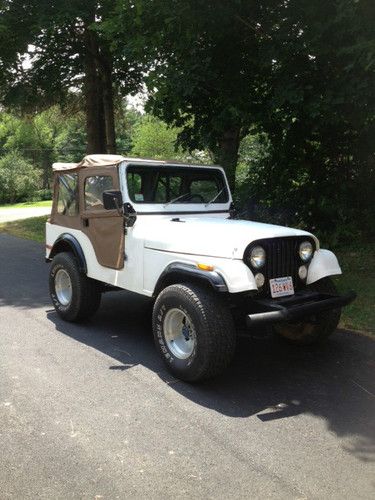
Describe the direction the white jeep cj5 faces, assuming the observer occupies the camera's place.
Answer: facing the viewer and to the right of the viewer

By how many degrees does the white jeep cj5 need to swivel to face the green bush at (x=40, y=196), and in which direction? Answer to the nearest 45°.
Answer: approximately 135° to its left

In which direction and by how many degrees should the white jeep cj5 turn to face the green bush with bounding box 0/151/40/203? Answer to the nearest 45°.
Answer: approximately 135° to its left
